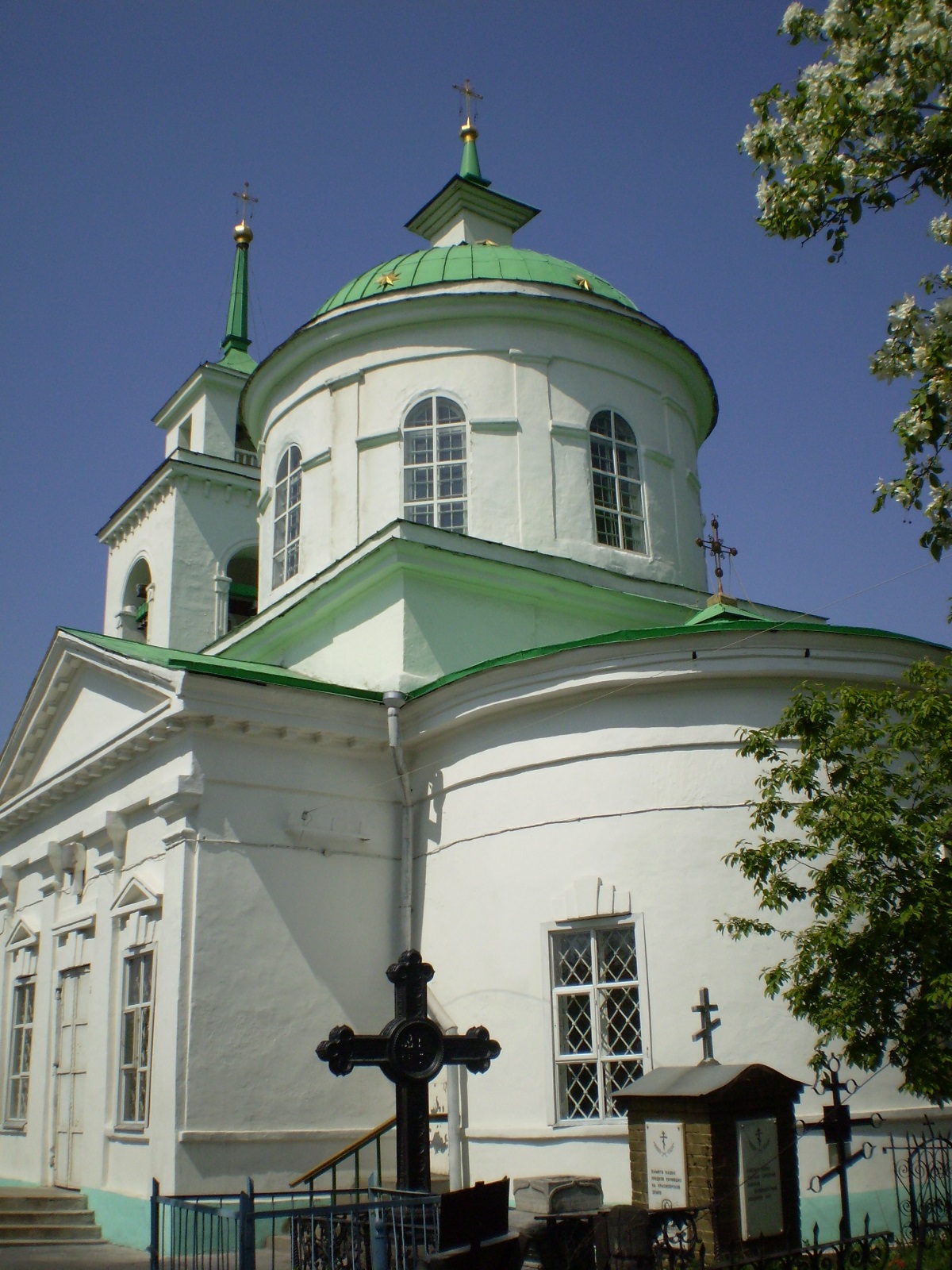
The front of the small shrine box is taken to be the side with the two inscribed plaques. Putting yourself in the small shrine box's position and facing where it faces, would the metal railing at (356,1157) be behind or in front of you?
behind

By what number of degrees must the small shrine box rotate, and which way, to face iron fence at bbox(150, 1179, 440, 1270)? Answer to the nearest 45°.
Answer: approximately 90° to its right

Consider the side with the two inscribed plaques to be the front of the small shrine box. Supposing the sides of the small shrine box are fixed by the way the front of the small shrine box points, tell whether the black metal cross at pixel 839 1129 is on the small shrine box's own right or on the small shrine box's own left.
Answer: on the small shrine box's own left

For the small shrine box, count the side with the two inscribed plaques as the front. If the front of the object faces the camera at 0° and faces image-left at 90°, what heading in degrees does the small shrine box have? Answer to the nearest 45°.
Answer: approximately 315°

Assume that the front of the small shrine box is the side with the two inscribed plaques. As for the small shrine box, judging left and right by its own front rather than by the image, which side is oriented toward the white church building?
back

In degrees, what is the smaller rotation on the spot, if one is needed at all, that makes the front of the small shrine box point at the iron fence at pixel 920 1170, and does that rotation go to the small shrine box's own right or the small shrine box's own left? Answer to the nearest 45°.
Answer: approximately 90° to the small shrine box's own left
